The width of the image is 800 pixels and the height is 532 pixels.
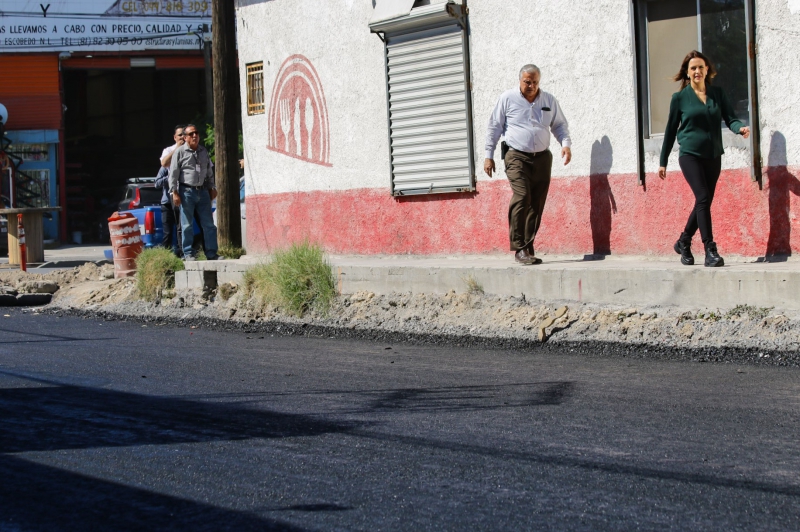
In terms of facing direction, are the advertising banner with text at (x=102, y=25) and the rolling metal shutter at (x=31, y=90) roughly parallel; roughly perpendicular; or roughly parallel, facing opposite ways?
roughly parallel

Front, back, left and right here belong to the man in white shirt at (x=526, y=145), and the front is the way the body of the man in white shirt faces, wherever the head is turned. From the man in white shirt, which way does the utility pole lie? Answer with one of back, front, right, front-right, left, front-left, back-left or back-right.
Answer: back-right

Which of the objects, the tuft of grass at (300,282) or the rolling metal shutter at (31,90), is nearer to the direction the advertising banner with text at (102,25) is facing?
the tuft of grass

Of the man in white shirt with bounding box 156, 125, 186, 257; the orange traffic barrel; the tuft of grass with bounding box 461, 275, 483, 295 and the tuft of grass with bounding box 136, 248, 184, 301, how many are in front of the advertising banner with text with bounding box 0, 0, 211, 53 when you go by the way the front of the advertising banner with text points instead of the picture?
4

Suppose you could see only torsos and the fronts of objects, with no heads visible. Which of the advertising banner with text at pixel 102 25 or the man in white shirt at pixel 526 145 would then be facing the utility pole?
the advertising banner with text

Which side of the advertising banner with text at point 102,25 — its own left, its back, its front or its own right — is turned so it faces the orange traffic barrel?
front

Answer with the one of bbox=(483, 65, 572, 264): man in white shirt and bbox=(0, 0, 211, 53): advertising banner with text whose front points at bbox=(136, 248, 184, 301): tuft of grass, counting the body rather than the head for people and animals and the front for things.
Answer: the advertising banner with text

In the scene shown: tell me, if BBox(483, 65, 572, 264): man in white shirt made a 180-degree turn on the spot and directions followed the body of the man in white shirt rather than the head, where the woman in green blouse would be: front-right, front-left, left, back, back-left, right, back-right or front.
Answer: back-right

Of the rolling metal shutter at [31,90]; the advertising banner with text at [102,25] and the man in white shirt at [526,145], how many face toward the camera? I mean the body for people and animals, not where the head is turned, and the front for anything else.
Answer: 3

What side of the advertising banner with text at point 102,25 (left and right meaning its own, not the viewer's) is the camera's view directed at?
front

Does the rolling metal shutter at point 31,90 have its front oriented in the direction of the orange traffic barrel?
yes

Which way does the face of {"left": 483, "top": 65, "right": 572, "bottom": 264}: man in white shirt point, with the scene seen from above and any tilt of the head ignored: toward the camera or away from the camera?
toward the camera

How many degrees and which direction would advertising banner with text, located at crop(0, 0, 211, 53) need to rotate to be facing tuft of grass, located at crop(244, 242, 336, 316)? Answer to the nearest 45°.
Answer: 0° — it already faces it

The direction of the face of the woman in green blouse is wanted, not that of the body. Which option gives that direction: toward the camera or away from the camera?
toward the camera

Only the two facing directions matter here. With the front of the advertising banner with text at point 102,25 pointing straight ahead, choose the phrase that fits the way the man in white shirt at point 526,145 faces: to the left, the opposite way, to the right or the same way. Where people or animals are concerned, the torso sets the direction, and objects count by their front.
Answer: the same way

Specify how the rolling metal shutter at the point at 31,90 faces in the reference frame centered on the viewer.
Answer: facing the viewer

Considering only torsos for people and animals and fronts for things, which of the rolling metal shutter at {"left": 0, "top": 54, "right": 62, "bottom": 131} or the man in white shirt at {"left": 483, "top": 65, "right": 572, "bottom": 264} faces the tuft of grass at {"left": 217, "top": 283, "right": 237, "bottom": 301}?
the rolling metal shutter

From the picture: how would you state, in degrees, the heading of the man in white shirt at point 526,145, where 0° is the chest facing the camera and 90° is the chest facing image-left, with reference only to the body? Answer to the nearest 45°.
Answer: approximately 0°
